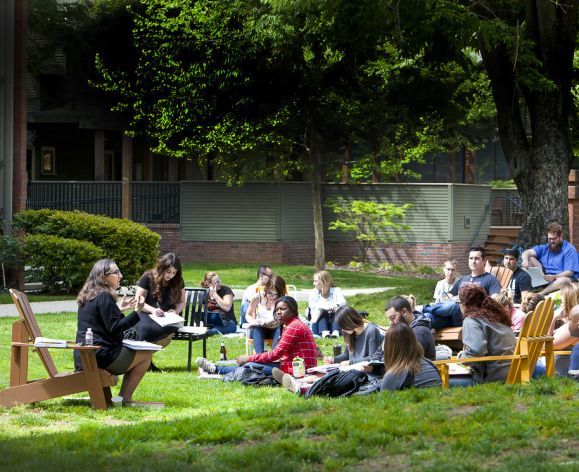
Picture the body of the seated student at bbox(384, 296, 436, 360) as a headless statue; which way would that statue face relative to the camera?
to the viewer's left

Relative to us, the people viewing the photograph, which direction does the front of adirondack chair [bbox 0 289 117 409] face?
facing to the right of the viewer

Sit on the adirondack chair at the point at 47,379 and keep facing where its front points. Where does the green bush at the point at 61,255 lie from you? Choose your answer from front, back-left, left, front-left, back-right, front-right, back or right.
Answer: left

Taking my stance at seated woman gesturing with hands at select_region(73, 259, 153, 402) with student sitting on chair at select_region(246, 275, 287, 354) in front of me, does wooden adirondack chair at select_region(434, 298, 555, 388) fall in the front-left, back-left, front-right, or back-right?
front-right

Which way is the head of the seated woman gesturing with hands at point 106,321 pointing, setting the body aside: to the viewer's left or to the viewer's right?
to the viewer's right

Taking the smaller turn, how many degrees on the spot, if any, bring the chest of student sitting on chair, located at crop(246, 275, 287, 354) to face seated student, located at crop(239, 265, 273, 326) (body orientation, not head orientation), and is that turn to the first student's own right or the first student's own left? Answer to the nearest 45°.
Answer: approximately 180°

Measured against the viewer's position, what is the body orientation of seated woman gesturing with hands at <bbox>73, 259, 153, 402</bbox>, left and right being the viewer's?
facing to the right of the viewer

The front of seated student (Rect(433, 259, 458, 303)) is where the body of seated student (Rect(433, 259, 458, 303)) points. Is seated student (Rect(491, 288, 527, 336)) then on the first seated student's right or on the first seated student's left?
on the first seated student's left

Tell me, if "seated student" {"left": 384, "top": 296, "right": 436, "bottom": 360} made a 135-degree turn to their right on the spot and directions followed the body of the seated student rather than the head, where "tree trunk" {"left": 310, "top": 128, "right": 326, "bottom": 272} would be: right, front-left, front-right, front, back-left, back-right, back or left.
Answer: front-left

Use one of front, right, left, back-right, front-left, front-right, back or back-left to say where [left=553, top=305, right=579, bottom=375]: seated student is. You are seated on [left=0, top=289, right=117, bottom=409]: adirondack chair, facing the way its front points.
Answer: front

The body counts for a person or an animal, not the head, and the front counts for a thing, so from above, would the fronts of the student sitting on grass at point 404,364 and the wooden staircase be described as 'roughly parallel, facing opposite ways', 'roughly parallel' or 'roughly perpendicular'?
roughly perpendicular

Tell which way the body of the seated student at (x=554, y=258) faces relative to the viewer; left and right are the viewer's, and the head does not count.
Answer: facing the viewer and to the left of the viewer

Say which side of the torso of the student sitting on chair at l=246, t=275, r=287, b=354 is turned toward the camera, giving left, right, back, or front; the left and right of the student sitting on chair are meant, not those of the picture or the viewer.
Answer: front

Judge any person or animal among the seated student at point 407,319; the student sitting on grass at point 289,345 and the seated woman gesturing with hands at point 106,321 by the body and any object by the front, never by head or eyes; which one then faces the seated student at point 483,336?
the seated woman gesturing with hands at point 106,321

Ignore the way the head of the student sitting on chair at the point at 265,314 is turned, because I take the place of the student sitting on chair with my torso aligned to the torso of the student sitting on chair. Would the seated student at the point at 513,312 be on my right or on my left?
on my left
